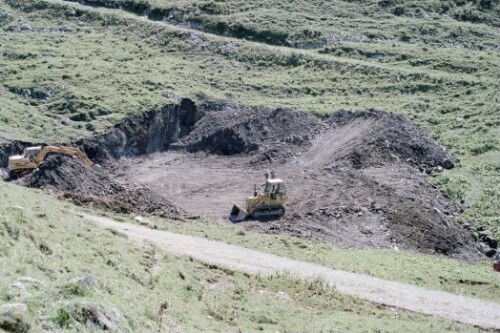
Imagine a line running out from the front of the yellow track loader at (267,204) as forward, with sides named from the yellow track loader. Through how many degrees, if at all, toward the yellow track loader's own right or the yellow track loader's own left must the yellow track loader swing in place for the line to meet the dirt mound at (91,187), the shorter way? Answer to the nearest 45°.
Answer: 0° — it already faces it

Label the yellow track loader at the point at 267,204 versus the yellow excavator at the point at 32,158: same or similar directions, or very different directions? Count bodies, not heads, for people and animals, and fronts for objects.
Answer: very different directions

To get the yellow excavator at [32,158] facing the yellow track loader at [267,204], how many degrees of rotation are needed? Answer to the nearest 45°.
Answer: approximately 45° to its right

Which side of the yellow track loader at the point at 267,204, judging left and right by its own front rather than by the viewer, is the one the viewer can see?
left

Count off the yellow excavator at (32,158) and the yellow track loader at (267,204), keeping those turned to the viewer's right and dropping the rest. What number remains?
1

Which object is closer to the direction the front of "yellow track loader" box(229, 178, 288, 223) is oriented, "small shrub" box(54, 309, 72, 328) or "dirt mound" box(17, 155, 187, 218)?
the dirt mound

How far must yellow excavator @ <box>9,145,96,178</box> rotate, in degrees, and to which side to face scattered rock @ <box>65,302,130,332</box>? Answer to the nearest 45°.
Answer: approximately 90° to its right

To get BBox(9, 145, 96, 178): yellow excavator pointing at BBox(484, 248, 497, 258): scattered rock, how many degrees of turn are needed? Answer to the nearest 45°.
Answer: approximately 45° to its right

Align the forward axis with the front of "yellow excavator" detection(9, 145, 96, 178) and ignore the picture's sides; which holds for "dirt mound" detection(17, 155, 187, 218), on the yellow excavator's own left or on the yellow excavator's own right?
on the yellow excavator's own right

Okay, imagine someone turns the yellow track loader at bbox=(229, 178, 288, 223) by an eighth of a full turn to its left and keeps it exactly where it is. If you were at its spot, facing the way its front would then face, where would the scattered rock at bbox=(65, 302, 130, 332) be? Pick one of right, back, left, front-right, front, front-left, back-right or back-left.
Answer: front-left

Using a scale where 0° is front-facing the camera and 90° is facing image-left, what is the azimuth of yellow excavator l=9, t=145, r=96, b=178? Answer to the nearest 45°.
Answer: approximately 270°

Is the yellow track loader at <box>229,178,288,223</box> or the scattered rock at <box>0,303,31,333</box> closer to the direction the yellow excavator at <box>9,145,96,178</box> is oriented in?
the yellow track loader

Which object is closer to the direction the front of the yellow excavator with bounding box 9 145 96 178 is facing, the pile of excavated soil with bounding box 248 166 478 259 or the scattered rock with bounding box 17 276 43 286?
the pile of excavated soil

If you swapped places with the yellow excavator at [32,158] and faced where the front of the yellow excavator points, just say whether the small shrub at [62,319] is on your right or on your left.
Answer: on your right

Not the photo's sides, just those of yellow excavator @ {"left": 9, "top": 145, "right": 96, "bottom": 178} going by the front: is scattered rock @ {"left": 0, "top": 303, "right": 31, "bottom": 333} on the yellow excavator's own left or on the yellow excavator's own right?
on the yellow excavator's own right

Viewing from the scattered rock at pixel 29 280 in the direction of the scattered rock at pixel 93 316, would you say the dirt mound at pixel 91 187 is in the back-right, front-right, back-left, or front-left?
back-left

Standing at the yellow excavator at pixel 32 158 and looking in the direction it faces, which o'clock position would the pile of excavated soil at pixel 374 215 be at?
The pile of excavated soil is roughly at 1 o'clock from the yellow excavator.
